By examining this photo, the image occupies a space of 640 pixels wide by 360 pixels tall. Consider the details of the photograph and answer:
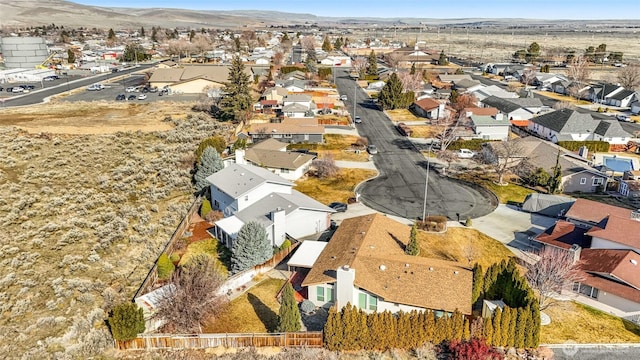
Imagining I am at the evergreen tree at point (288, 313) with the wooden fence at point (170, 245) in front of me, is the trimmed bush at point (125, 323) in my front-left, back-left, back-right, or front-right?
front-left

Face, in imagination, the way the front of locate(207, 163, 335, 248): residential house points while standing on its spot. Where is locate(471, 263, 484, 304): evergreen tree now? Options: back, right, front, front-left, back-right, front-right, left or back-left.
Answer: right

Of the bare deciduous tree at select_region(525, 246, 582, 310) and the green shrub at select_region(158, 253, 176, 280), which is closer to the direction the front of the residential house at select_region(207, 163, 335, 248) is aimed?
the bare deciduous tree

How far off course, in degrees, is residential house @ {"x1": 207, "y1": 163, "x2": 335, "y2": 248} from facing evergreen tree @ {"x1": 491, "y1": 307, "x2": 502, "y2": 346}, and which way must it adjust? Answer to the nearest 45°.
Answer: approximately 90° to its right

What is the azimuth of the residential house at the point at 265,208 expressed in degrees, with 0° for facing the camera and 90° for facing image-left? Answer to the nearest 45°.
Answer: approximately 225°

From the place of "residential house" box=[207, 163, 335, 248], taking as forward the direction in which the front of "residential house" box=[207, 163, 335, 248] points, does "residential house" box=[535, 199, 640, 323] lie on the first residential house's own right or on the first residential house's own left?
on the first residential house's own right

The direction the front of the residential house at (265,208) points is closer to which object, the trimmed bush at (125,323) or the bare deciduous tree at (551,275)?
the bare deciduous tree

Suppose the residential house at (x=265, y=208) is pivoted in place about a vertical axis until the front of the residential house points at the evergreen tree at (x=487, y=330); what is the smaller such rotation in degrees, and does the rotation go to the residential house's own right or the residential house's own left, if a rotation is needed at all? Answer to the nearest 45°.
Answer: approximately 90° to the residential house's own right

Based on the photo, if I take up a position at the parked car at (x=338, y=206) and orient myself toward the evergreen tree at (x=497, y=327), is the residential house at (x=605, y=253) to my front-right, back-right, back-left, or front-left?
front-left

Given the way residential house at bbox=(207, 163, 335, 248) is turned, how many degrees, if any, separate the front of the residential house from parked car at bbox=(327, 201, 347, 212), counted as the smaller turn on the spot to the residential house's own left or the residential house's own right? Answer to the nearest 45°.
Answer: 0° — it already faces it

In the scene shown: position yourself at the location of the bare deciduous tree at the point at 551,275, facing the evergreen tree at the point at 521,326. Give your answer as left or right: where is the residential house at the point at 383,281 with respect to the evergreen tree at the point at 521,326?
right

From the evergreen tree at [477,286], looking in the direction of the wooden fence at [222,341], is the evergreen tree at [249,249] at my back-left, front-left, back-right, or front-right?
front-right

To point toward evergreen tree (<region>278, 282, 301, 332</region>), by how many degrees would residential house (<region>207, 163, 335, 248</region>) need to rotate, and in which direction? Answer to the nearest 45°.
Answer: approximately 135° to its right

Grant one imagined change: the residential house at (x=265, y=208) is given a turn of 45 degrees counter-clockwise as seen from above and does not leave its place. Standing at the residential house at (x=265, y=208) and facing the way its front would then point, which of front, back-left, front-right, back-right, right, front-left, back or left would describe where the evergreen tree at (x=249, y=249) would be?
back

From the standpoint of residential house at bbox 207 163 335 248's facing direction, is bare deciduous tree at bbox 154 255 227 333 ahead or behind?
behind
